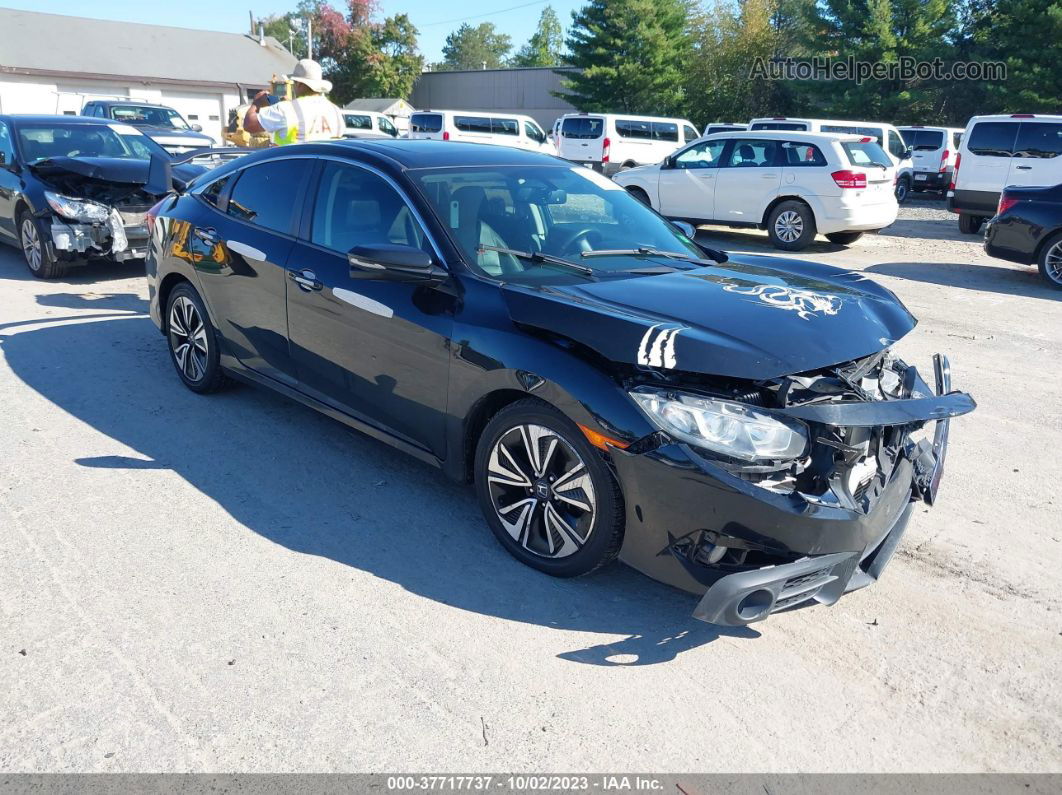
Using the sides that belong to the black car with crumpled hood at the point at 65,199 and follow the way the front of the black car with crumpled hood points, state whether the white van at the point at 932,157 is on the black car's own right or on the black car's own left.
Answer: on the black car's own left

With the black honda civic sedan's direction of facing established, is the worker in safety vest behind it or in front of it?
behind

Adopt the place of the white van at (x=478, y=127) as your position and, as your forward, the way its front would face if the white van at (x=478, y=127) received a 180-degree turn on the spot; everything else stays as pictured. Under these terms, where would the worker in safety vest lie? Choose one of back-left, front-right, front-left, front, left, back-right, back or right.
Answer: front-left

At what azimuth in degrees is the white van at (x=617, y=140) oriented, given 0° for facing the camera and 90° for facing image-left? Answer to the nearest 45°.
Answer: approximately 225°

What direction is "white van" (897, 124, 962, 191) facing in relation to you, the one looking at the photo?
facing away from the viewer and to the right of the viewer

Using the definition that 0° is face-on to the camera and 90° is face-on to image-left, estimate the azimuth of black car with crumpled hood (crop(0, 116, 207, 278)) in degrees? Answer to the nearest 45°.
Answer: approximately 315°

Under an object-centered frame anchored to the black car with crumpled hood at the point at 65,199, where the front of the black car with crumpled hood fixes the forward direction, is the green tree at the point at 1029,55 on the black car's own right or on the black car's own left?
on the black car's own left

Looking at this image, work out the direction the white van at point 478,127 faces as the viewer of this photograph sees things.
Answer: facing away from the viewer and to the right of the viewer
